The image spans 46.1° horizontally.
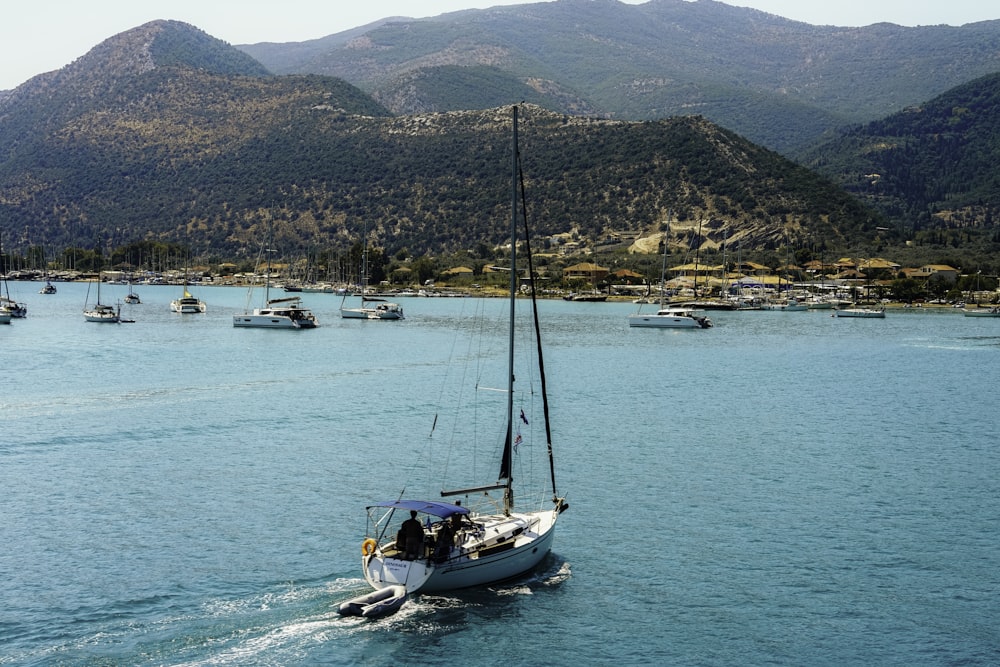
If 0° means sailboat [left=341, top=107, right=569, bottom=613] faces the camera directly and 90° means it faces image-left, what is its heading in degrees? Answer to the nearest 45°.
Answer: approximately 225°
